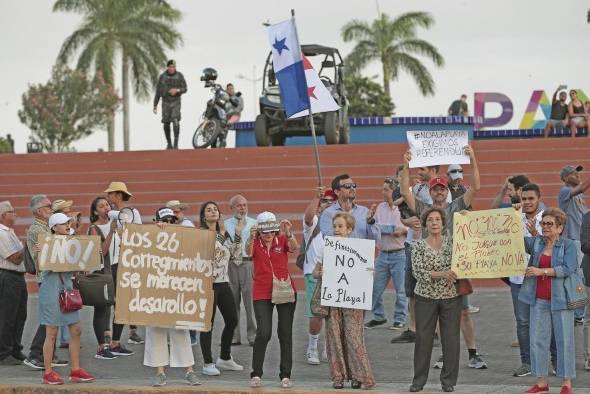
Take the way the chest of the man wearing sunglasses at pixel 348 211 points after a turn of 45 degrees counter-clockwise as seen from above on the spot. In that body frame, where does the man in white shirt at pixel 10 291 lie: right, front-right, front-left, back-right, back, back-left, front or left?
back

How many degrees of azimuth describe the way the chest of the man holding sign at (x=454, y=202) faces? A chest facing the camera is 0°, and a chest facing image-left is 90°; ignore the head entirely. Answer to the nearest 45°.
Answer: approximately 0°

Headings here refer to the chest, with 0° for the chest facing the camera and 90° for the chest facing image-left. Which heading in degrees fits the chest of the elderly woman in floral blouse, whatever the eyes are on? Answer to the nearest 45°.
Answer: approximately 0°

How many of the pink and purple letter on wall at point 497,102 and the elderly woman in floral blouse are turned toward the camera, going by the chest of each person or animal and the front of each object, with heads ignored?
2

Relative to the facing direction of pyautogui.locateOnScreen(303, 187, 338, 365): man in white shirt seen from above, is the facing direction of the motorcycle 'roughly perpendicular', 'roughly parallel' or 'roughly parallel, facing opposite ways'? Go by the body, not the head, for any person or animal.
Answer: roughly perpendicular

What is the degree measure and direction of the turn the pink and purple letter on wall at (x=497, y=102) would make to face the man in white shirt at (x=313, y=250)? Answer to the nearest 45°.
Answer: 0° — it already faces them

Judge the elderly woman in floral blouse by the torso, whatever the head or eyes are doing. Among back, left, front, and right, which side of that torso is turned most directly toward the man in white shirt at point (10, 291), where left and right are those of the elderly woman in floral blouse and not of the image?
right

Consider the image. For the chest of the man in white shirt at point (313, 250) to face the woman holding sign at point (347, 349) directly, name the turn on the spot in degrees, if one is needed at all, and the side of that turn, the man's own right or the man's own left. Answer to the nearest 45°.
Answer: approximately 45° to the man's own right

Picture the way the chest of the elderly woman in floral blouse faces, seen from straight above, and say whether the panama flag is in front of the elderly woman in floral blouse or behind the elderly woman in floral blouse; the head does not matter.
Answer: behind
